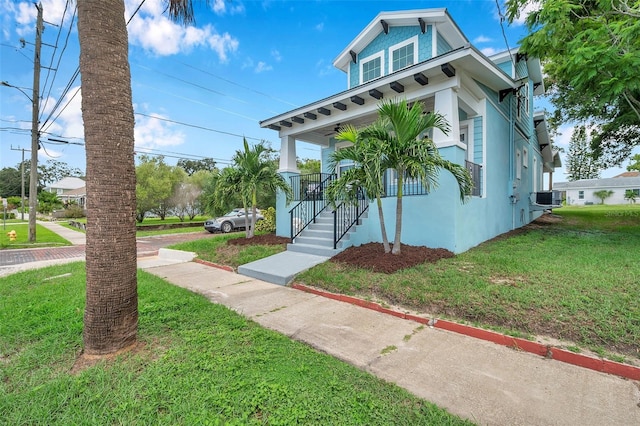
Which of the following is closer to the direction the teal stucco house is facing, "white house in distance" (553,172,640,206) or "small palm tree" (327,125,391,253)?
the small palm tree

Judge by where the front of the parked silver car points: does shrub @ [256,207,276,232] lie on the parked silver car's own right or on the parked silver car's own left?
on the parked silver car's own left

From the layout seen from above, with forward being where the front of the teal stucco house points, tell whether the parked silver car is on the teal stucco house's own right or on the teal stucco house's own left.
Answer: on the teal stucco house's own right

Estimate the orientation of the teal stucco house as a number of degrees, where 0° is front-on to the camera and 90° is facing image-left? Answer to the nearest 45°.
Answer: approximately 45°

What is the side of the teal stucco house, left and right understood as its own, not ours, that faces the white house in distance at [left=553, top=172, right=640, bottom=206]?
back

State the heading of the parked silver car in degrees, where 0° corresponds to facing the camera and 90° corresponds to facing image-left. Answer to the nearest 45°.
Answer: approximately 45°

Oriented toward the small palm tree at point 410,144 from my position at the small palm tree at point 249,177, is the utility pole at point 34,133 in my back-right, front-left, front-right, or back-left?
back-right
